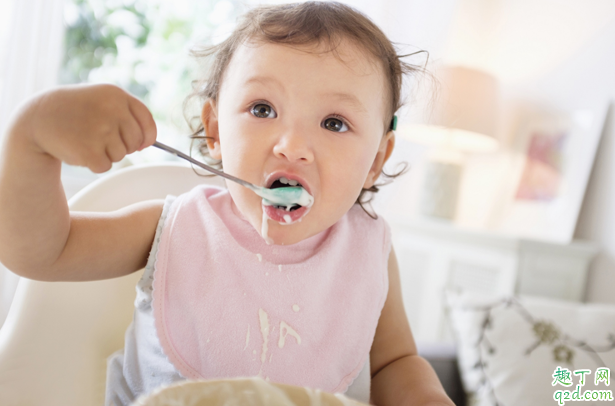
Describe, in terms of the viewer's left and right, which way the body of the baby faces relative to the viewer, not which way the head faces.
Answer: facing the viewer

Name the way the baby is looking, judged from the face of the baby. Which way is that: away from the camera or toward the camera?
toward the camera

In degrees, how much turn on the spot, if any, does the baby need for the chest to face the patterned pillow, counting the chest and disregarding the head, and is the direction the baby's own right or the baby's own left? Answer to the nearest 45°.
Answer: approximately 135° to the baby's own left
